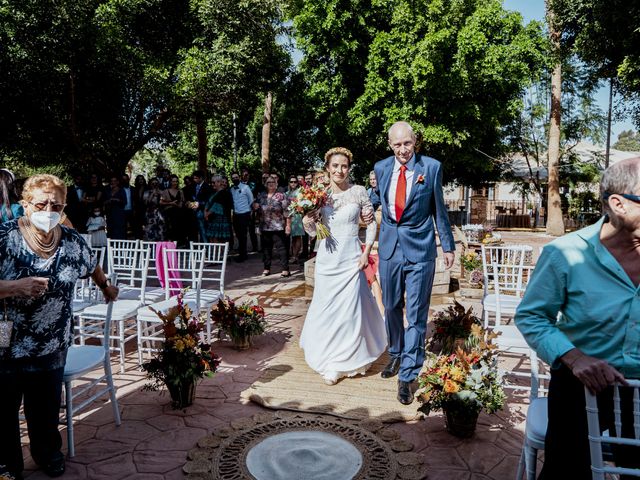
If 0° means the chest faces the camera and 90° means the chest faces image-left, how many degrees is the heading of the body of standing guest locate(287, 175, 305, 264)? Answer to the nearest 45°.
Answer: approximately 45°

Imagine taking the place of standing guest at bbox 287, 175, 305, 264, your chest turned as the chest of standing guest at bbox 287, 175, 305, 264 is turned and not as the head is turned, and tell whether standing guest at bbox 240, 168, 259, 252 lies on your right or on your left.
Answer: on your right

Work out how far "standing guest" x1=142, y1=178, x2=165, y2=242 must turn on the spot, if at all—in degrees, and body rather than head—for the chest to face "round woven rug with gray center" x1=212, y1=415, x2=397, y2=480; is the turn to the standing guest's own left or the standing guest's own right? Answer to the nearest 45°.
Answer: approximately 45° to the standing guest's own right

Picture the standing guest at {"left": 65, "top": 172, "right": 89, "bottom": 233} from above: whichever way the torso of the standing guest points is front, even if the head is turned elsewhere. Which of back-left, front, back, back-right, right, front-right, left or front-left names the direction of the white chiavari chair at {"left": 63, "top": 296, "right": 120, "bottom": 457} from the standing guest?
front-right

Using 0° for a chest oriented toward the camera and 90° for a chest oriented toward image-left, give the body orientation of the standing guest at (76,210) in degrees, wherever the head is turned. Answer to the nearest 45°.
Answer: approximately 315°

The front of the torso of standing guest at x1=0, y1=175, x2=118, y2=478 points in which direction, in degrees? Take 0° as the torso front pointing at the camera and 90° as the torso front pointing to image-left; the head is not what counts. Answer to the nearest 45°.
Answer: approximately 0°

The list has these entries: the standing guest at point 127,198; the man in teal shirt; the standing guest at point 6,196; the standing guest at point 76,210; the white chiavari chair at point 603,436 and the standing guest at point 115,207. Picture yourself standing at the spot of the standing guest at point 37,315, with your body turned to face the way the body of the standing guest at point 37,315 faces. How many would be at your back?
4

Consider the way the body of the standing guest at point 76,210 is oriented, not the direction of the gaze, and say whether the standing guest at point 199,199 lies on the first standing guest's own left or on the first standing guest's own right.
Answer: on the first standing guest's own left

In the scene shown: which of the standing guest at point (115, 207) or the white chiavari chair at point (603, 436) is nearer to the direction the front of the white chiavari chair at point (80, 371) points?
the white chiavari chair

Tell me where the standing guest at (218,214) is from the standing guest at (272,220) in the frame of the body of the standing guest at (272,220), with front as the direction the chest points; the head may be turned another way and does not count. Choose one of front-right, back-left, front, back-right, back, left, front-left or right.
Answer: back-right

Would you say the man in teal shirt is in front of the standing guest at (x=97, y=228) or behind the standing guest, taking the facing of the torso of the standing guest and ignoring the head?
in front

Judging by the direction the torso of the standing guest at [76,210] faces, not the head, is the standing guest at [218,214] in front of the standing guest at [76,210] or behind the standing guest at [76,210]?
in front
